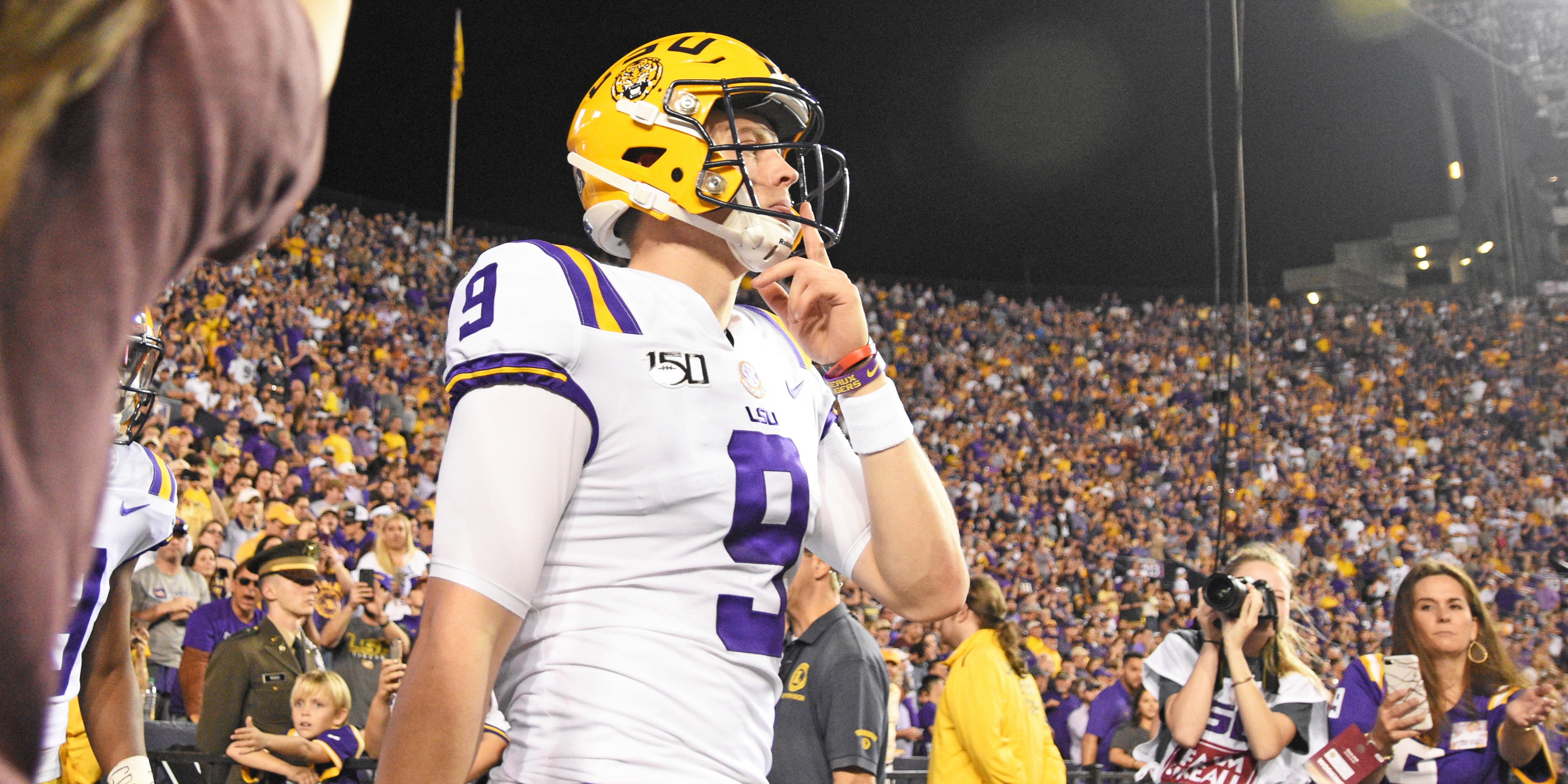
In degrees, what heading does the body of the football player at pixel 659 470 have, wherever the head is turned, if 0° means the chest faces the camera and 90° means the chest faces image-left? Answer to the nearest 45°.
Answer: approximately 315°

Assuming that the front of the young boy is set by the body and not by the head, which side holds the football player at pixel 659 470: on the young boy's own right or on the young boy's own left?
on the young boy's own left

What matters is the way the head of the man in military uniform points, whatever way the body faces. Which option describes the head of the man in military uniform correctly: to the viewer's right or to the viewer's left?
to the viewer's right

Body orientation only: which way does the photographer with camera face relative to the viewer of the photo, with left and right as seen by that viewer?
facing the viewer and to the left of the viewer

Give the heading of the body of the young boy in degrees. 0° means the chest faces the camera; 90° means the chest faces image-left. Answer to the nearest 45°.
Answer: approximately 45°

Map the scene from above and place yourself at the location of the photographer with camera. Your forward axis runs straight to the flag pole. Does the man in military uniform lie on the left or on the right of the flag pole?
left

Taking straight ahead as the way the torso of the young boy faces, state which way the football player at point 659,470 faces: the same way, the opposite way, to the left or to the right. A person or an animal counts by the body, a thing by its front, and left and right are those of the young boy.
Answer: to the left

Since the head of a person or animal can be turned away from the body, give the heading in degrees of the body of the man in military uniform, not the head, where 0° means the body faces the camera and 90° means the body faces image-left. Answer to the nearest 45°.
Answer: approximately 315°

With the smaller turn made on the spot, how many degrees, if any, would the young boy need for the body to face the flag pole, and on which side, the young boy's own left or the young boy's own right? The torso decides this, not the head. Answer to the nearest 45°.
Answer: approximately 135° to the young boy's own right

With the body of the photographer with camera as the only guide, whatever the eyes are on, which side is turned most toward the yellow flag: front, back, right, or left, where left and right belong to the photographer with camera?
right

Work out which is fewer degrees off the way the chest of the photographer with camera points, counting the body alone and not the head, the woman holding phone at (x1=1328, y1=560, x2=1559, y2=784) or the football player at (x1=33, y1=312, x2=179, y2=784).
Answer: the football player

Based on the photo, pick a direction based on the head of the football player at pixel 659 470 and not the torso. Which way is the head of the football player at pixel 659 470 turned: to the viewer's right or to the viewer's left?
to the viewer's right
